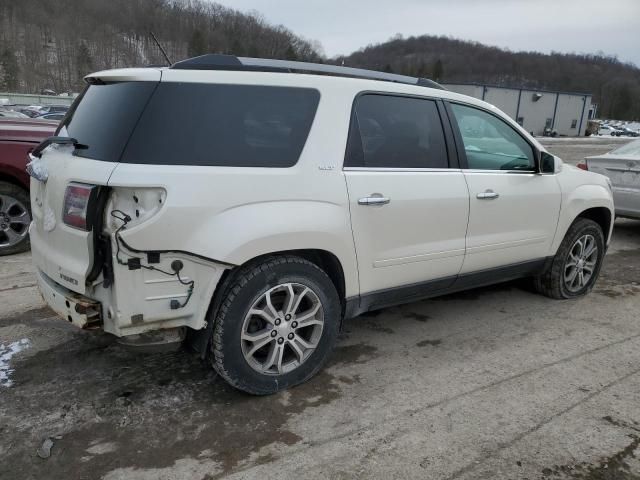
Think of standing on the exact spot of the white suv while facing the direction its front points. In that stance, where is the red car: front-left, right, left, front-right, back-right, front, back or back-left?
left

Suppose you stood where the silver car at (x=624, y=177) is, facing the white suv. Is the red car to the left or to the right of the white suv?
right

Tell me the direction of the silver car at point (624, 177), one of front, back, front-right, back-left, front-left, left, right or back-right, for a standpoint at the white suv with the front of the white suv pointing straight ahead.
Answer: front

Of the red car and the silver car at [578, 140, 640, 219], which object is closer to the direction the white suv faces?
the silver car

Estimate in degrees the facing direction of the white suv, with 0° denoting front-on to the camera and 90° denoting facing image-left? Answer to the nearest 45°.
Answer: approximately 225°

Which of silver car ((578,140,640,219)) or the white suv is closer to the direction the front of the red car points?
the silver car

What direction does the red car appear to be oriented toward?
to the viewer's right
